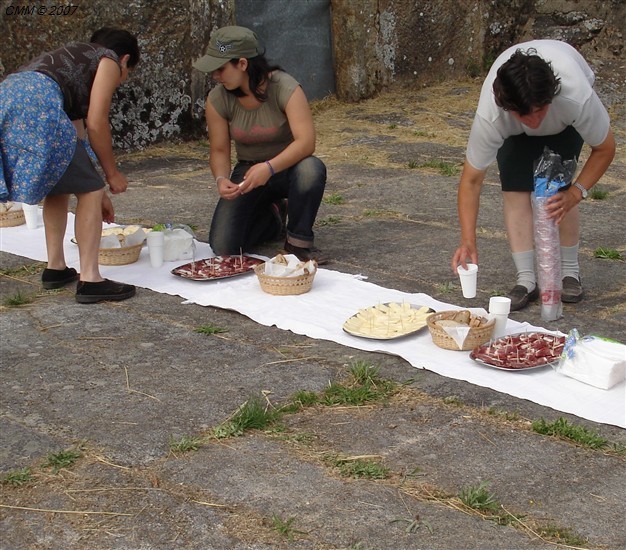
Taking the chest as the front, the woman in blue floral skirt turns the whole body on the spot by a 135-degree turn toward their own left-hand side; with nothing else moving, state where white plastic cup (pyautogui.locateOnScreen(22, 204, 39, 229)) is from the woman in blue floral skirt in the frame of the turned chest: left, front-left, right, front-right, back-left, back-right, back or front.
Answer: front-right

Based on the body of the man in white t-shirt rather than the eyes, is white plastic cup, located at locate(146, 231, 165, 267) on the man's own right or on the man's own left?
on the man's own right

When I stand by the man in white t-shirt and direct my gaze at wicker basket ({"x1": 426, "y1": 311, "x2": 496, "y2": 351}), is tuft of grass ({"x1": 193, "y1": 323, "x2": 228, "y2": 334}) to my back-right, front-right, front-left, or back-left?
front-right

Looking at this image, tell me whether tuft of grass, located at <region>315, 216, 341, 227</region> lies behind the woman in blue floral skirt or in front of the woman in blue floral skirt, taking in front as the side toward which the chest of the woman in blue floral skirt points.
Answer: in front

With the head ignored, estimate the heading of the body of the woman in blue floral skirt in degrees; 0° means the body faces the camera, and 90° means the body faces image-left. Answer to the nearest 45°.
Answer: approximately 270°

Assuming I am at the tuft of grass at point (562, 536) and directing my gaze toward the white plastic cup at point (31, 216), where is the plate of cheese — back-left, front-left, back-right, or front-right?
front-right

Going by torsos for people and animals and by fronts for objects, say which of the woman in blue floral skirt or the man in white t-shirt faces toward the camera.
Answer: the man in white t-shirt

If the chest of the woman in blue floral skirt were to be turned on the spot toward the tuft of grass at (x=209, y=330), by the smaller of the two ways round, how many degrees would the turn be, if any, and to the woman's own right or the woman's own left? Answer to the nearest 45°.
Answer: approximately 45° to the woman's own right

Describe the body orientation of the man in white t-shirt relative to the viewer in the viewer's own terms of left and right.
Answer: facing the viewer

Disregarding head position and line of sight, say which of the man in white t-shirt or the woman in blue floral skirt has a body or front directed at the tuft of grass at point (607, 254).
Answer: the woman in blue floral skirt

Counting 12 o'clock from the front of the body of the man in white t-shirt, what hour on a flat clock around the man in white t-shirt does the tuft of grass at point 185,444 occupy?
The tuft of grass is roughly at 1 o'clock from the man in white t-shirt.

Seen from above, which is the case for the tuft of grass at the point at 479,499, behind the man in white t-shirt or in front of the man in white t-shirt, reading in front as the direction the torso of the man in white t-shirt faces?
in front

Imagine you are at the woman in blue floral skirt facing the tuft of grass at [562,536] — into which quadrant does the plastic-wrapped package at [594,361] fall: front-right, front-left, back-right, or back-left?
front-left

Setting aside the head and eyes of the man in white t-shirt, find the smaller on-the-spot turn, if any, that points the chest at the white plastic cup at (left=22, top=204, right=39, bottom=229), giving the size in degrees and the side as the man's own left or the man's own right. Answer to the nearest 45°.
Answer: approximately 90° to the man's own right

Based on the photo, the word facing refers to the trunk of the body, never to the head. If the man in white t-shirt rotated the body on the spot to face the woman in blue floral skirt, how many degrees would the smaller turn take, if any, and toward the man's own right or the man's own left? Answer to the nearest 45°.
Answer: approximately 90° to the man's own right

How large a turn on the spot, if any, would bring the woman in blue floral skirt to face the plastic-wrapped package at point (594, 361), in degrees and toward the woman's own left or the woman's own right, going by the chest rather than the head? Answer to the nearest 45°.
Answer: approximately 45° to the woman's own right

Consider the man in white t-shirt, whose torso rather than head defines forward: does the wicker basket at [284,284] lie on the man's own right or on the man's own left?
on the man's own right

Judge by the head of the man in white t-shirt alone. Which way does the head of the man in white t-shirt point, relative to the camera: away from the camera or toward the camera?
toward the camera

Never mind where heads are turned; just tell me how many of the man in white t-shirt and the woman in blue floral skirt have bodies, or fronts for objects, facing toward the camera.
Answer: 1
